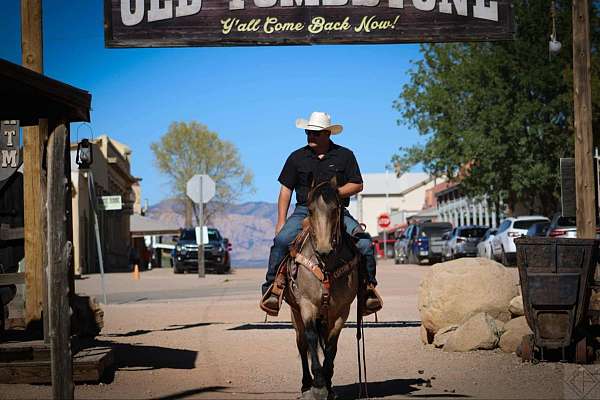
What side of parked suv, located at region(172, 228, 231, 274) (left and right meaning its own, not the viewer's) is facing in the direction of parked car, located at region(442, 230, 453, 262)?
left

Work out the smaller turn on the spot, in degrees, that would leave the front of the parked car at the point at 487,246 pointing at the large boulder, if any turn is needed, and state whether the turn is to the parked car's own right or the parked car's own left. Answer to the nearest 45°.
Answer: approximately 180°

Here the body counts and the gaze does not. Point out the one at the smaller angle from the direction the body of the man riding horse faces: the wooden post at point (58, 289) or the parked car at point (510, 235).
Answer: the wooden post

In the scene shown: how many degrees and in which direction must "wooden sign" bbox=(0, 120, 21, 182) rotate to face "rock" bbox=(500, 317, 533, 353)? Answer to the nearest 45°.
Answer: approximately 45° to its left

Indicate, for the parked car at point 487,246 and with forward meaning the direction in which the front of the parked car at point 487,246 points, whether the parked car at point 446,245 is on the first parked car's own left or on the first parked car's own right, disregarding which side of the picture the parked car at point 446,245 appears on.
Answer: on the first parked car's own left

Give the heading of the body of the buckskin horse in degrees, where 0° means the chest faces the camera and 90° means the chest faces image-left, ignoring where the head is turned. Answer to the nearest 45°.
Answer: approximately 0°

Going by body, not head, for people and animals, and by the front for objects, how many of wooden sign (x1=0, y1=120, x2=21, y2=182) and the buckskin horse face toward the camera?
2
